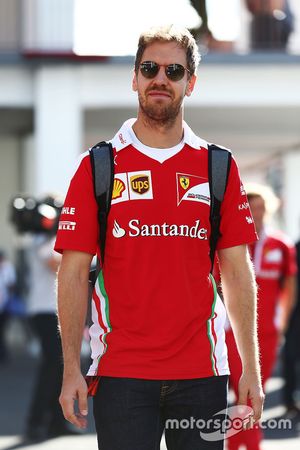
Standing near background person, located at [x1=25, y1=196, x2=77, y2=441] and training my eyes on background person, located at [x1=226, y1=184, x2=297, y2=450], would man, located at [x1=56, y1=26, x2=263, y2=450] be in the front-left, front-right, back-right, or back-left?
front-right

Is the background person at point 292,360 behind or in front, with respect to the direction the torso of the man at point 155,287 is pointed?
behind

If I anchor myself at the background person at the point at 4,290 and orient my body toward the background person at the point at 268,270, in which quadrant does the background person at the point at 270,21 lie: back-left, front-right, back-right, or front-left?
front-left

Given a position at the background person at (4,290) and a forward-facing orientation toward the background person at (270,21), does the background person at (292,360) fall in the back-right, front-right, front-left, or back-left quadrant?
front-right

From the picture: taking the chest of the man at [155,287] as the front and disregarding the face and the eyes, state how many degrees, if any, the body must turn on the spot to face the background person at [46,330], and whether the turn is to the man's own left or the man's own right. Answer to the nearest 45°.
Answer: approximately 180°

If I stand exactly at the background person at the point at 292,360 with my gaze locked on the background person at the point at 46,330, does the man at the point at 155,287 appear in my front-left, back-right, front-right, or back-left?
front-left

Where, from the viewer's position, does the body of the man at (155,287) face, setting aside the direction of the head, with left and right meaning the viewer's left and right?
facing the viewer

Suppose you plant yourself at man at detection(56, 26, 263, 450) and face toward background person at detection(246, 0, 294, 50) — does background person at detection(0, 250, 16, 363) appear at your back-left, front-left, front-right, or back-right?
front-left

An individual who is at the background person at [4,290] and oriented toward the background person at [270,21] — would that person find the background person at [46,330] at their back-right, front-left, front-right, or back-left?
front-right

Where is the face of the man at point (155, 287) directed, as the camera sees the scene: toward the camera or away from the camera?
toward the camera

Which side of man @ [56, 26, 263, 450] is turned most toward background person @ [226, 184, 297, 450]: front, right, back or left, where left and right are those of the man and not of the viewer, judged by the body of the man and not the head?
back

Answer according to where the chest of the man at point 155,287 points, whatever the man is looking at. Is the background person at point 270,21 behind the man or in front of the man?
behind

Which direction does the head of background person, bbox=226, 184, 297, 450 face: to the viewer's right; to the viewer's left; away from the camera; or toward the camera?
toward the camera

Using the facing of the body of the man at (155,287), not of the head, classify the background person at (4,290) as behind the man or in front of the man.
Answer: behind

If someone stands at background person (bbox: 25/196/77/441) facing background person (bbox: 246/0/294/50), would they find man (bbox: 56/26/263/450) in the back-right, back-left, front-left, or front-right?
back-right
